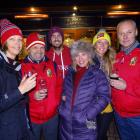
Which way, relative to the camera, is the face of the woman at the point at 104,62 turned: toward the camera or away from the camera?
toward the camera

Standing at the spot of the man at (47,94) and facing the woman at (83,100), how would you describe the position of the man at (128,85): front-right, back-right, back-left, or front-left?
front-left

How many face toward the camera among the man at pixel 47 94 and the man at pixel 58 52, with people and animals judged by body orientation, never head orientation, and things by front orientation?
2

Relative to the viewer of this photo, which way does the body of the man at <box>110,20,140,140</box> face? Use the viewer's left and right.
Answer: facing the viewer and to the left of the viewer

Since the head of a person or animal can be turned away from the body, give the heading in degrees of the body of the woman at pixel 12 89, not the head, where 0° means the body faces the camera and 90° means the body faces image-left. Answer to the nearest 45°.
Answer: approximately 315°

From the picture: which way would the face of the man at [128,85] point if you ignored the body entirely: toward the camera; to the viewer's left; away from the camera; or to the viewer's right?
toward the camera

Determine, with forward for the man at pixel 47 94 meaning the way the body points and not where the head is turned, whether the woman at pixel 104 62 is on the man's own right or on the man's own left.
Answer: on the man's own left

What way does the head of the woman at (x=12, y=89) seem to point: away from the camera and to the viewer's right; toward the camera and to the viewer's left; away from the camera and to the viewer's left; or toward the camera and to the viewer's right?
toward the camera and to the viewer's right

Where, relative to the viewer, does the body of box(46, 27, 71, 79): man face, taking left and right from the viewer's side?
facing the viewer
